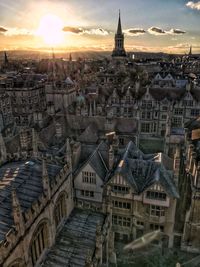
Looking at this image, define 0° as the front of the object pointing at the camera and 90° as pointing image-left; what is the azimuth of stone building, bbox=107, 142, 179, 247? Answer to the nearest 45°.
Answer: approximately 0°

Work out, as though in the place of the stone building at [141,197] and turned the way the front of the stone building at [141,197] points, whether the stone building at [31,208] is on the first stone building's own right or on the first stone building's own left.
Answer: on the first stone building's own right

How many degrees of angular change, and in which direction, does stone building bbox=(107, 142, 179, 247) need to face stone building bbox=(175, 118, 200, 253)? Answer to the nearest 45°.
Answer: approximately 90° to its left

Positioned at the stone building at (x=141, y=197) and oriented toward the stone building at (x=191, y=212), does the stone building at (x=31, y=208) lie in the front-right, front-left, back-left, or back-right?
back-right
